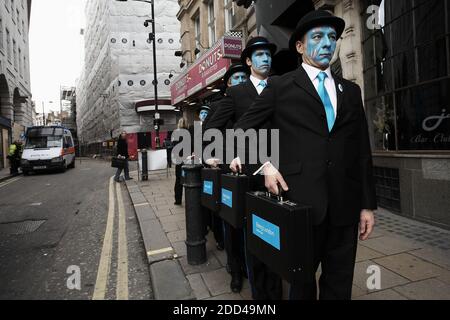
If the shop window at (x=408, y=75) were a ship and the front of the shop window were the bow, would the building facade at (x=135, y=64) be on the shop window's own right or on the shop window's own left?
on the shop window's own right

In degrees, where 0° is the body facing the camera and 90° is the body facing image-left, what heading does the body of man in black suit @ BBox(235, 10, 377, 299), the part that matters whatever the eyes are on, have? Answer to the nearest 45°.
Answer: approximately 315°

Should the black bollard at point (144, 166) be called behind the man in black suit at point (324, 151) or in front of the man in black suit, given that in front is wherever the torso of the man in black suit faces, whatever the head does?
behind

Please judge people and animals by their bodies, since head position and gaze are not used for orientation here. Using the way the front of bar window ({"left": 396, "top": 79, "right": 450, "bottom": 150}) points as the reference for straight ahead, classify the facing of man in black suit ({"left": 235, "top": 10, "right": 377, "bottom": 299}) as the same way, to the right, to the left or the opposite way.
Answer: to the left

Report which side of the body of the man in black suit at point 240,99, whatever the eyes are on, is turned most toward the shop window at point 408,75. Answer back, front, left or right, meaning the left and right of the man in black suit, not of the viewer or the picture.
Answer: left

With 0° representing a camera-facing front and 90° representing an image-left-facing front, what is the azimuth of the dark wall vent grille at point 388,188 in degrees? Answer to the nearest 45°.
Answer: approximately 45°

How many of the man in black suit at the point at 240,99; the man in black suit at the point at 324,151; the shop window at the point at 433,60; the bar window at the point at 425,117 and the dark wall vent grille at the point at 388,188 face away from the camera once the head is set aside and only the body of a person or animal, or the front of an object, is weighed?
0

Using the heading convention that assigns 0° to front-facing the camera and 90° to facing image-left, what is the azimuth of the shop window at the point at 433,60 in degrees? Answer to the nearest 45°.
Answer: approximately 45°

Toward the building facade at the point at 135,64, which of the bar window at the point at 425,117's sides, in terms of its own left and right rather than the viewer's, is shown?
right

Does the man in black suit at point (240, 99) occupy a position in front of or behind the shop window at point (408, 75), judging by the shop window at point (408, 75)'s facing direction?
in front

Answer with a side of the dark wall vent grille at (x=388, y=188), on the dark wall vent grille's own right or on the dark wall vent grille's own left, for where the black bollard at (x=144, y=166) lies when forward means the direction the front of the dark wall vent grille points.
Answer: on the dark wall vent grille's own right

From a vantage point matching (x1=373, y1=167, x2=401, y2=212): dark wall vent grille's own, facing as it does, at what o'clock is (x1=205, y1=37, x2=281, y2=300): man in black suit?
The man in black suit is roughly at 11 o'clock from the dark wall vent grille.

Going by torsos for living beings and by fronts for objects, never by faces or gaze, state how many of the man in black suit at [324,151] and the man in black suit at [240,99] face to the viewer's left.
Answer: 0
